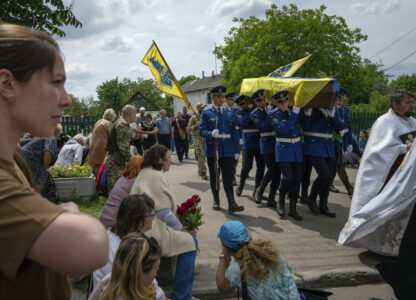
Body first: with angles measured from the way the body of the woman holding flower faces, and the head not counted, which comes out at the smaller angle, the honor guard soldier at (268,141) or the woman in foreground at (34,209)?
the honor guard soldier

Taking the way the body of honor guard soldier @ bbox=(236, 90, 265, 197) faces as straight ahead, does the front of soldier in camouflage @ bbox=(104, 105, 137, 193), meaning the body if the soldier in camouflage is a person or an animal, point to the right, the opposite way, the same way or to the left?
to the left

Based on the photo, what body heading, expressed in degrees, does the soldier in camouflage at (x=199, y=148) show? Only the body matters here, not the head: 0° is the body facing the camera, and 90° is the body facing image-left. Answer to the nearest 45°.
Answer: approximately 315°

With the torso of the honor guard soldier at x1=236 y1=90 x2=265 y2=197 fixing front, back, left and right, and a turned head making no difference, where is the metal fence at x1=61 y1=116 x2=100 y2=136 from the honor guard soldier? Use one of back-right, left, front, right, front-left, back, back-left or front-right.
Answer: back

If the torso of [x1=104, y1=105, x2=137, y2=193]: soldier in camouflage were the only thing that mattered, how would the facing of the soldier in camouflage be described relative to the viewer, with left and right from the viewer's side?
facing to the right of the viewer

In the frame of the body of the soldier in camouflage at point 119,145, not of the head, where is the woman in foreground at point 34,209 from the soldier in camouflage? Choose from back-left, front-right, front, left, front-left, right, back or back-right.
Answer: right

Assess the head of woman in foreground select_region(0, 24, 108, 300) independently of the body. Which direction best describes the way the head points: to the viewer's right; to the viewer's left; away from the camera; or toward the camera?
to the viewer's right

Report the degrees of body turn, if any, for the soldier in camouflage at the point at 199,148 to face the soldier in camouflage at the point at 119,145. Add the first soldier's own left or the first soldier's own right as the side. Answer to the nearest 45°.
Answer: approximately 45° to the first soldier's own right

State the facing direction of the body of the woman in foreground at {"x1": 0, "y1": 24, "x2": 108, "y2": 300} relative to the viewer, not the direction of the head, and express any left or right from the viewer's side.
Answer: facing to the right of the viewer

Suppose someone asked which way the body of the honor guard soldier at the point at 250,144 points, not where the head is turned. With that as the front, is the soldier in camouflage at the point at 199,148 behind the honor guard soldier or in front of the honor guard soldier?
behind

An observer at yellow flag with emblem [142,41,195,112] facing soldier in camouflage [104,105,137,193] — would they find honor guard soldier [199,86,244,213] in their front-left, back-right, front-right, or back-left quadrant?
front-left

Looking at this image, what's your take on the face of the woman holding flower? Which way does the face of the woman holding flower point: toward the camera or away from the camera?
away from the camera
